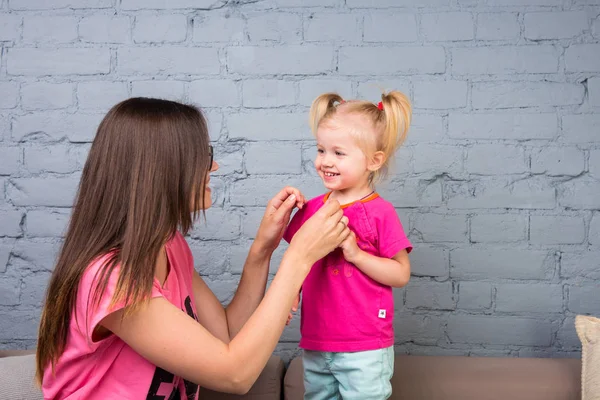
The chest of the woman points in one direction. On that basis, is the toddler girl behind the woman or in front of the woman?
in front

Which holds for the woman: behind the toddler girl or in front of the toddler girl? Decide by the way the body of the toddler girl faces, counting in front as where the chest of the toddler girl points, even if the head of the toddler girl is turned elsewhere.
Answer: in front

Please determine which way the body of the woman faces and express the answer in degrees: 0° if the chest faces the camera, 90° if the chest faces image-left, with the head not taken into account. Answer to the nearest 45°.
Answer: approximately 270°

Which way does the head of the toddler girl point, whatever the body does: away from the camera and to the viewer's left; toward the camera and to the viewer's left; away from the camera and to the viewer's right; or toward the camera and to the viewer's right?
toward the camera and to the viewer's left

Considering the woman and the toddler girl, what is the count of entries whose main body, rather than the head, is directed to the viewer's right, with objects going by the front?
1

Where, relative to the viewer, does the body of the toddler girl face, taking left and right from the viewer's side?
facing the viewer and to the left of the viewer

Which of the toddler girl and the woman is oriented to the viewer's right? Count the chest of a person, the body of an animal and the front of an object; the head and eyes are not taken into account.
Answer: the woman
